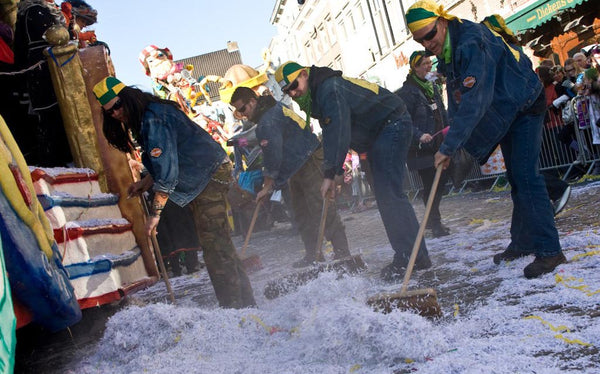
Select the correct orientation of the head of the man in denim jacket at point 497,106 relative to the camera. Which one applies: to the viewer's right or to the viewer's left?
to the viewer's left

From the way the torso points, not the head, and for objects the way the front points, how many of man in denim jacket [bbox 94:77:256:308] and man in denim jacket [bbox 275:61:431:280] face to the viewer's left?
2

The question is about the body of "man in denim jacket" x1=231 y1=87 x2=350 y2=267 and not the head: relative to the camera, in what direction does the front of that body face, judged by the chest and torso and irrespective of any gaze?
to the viewer's left

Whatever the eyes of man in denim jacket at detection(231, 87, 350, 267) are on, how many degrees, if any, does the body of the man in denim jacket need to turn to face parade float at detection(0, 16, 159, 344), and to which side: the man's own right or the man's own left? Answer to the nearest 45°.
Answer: approximately 45° to the man's own left

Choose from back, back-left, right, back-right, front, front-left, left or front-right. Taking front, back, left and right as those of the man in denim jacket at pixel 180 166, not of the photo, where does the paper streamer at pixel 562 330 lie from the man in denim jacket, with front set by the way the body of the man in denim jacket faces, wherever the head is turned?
back-left

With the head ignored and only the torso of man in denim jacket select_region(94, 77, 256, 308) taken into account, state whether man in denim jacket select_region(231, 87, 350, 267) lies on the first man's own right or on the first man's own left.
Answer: on the first man's own right

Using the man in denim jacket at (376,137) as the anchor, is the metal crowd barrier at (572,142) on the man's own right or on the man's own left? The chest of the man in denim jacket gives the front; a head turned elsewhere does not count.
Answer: on the man's own right

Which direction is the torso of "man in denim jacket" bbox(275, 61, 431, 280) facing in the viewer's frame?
to the viewer's left

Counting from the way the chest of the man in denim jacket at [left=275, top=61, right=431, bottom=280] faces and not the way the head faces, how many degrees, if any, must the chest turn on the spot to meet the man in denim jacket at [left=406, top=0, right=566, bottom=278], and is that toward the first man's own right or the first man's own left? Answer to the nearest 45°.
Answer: approximately 135° to the first man's own left

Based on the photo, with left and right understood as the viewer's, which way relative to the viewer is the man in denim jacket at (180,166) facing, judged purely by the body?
facing to the left of the viewer
